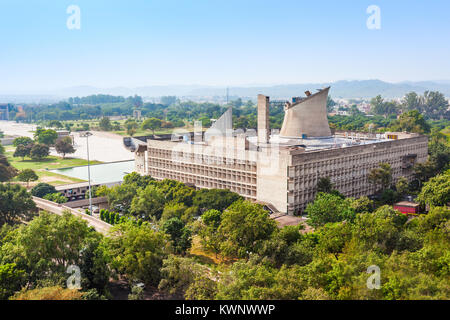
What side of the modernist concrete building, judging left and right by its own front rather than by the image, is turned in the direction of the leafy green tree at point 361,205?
back

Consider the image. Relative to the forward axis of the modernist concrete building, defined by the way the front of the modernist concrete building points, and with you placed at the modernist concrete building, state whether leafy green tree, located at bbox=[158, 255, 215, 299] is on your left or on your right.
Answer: on your left

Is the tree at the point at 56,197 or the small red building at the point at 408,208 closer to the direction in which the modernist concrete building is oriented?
the tree

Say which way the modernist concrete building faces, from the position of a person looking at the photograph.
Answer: facing away from the viewer and to the left of the viewer

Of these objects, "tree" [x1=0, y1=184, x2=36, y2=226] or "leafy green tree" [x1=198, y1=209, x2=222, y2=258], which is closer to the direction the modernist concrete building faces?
the tree

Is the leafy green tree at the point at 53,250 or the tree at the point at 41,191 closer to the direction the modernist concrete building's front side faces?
the tree

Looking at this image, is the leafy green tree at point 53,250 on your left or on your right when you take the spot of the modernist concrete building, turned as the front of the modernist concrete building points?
on your left

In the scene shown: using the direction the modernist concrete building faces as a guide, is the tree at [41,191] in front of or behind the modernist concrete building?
in front

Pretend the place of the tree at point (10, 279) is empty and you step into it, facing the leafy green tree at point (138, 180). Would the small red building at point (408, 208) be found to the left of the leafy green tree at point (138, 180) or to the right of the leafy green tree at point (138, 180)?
right

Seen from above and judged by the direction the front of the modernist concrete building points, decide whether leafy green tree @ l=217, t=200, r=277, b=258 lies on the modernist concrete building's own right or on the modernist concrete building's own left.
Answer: on the modernist concrete building's own left

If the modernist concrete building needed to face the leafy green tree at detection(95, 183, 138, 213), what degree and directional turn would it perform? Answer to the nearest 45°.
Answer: approximately 45° to its left

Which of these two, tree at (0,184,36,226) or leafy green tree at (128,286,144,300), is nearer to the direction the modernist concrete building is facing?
the tree
